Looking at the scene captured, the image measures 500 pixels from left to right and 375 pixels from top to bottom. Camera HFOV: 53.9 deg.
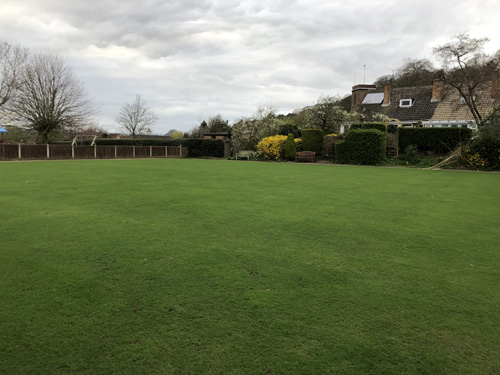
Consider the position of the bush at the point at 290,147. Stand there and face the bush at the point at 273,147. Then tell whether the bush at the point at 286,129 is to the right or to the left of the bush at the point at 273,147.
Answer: right

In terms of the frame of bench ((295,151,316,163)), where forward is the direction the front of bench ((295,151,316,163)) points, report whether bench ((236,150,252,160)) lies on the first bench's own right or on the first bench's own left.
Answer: on the first bench's own right

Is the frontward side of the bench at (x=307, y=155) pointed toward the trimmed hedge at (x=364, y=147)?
no

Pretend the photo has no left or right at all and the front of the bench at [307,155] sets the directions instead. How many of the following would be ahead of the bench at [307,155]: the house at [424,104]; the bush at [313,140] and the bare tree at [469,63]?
0

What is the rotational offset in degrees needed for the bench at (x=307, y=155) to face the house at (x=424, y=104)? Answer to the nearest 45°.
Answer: approximately 180°

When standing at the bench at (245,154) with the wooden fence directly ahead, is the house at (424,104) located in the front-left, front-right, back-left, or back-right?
back-right

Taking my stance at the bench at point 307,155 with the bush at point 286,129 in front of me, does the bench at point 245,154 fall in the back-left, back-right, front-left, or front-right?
front-left

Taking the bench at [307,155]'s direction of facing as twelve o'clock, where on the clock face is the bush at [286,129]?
The bush is roughly at 4 o'clock from the bench.

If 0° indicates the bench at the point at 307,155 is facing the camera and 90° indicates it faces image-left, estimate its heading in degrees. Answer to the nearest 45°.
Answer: approximately 45°

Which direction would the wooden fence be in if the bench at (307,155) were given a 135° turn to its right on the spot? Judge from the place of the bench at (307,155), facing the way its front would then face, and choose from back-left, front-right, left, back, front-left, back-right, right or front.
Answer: left

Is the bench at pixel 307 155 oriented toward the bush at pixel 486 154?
no

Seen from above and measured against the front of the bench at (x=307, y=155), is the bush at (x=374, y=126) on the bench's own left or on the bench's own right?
on the bench's own left

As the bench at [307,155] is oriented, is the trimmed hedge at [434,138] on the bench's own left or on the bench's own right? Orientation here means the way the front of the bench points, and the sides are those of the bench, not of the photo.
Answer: on the bench's own left

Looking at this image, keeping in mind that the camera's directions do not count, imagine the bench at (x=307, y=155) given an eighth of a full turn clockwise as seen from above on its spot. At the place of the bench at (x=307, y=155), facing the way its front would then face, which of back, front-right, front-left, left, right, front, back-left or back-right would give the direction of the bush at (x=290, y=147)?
front-right

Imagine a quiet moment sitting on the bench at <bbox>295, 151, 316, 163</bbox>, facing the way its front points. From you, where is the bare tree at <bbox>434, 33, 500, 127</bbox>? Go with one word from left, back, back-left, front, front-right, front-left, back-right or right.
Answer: back-left

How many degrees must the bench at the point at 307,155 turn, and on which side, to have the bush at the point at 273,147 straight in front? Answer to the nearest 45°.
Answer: approximately 90° to its right

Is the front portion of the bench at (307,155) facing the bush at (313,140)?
no

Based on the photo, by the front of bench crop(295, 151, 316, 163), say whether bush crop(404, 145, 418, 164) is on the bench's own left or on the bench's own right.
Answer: on the bench's own left
